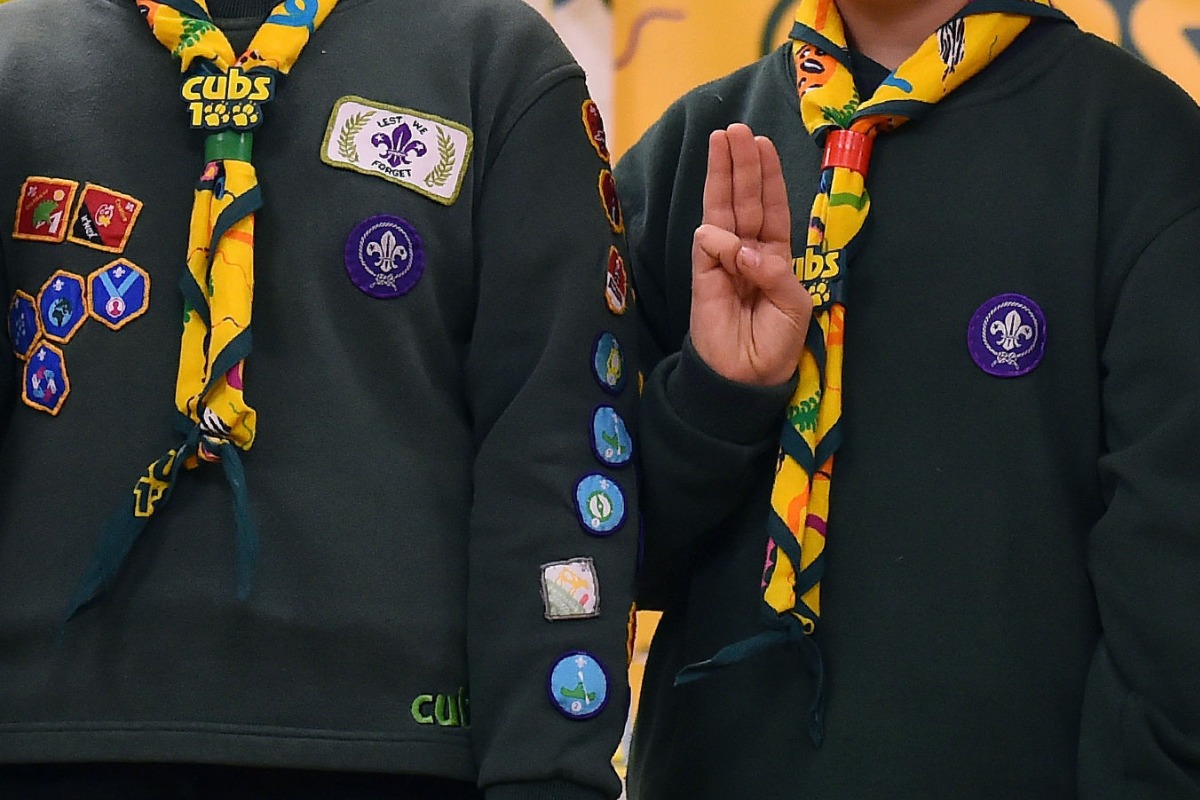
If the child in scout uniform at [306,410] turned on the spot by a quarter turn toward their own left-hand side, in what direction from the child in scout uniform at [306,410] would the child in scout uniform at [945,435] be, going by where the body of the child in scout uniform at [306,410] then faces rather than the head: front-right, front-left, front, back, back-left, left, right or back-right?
front

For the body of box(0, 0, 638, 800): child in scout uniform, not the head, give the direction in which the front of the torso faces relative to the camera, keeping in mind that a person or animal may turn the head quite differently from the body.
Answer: toward the camera
